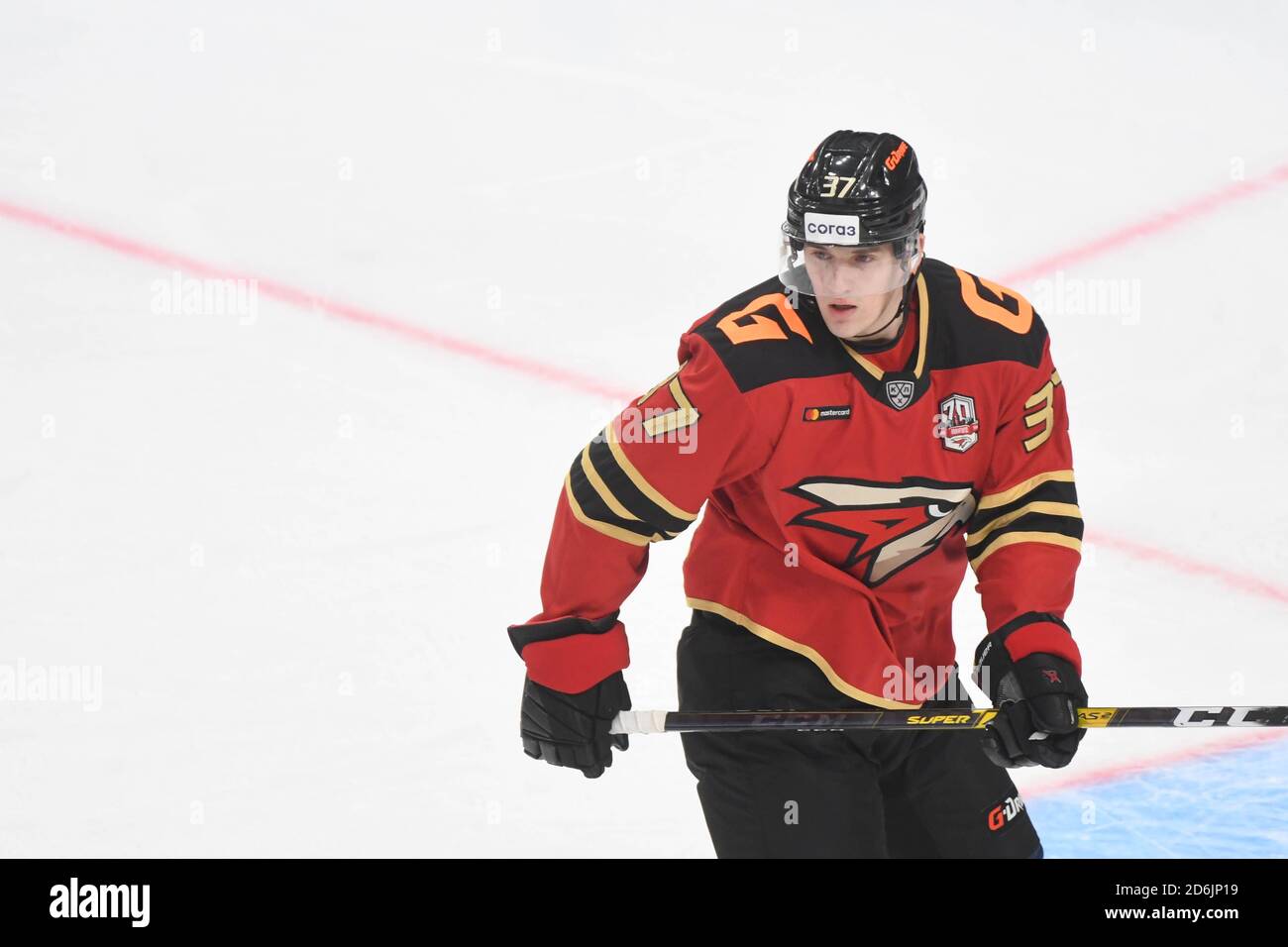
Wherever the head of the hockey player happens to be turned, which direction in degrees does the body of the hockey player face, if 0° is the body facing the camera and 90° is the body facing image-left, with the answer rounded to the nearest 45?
approximately 0°
